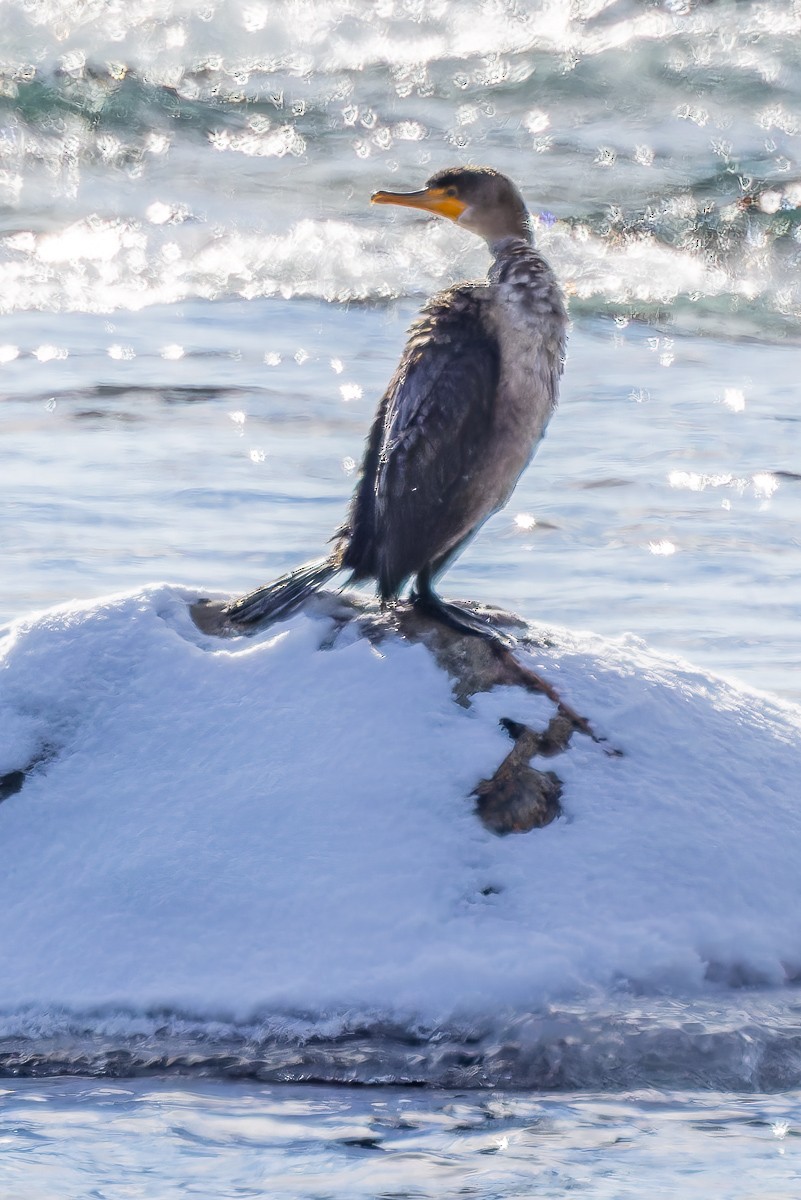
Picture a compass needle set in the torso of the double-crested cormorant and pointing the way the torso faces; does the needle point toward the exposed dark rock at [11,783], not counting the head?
no

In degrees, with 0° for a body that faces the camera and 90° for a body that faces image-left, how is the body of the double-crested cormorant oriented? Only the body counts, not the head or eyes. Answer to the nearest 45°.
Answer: approximately 270°
